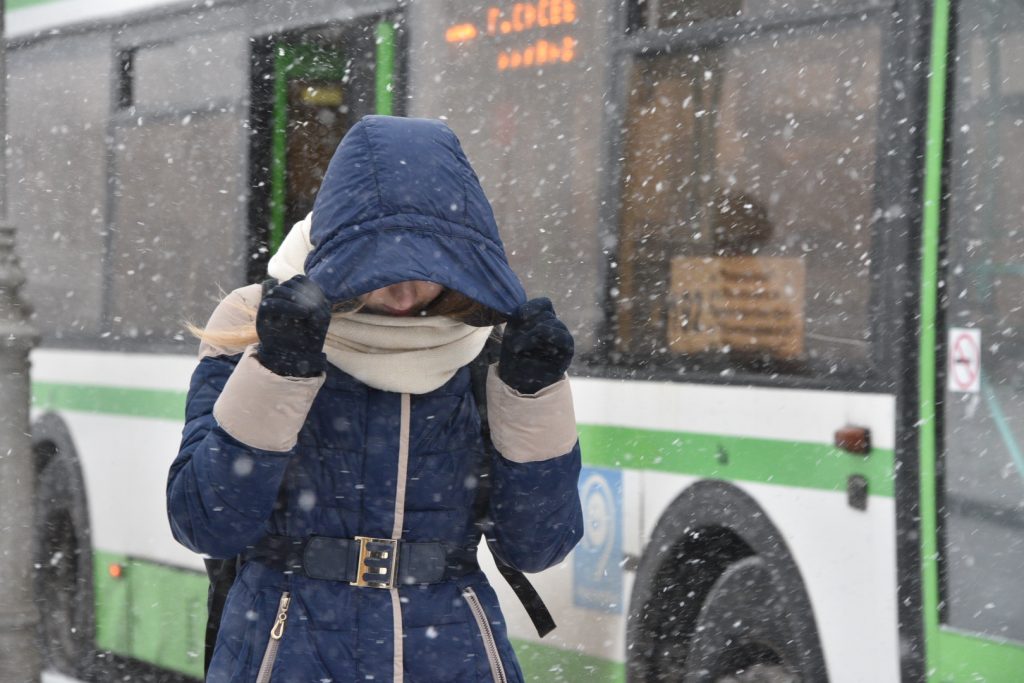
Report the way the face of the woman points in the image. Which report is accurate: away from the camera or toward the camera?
toward the camera

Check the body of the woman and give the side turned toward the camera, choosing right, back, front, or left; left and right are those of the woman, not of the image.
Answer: front

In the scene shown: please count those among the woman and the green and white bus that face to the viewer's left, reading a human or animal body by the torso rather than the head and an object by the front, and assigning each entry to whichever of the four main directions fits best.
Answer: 0

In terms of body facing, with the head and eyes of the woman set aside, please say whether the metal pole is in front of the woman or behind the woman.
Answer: behind

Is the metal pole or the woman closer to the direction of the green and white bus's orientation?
the woman

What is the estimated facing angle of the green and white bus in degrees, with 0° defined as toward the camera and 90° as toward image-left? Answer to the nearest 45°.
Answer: approximately 315°
